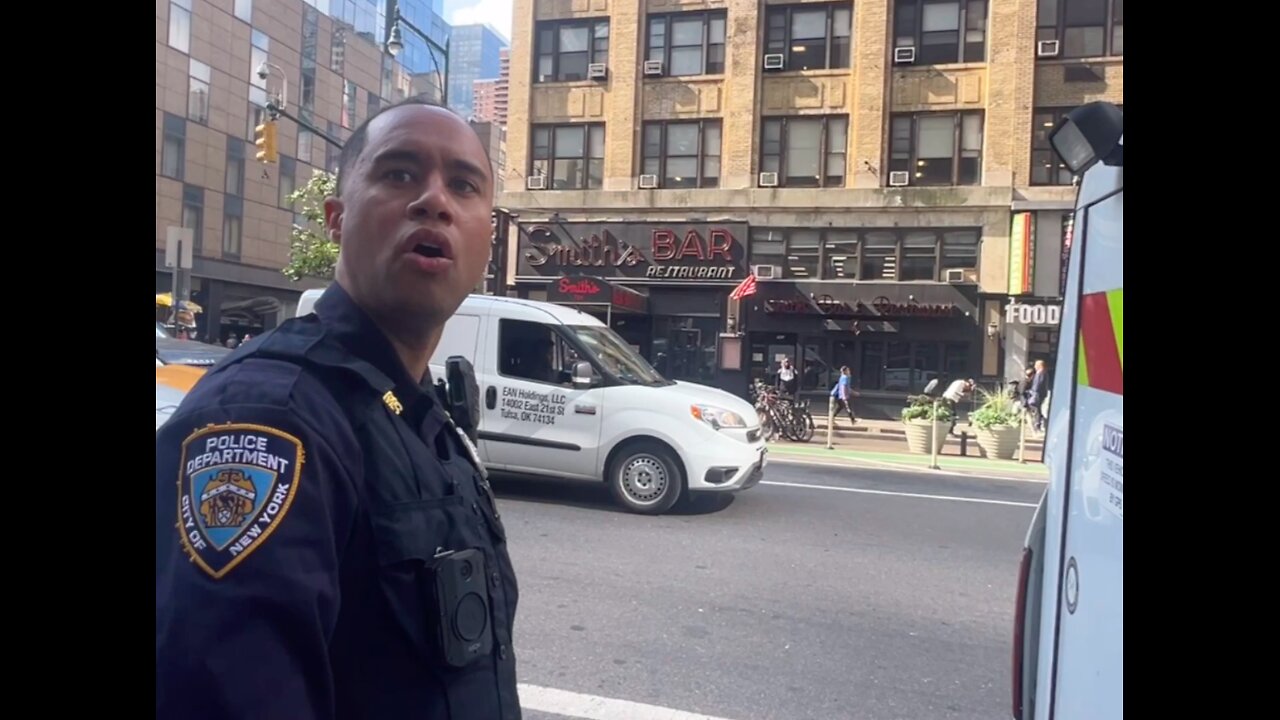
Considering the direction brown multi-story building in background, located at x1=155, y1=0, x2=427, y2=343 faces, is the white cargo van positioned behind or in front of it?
in front

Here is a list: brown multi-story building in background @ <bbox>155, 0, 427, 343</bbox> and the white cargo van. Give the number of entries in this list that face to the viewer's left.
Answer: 0

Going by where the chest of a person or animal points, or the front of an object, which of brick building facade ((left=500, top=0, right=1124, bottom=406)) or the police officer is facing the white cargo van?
the brick building facade

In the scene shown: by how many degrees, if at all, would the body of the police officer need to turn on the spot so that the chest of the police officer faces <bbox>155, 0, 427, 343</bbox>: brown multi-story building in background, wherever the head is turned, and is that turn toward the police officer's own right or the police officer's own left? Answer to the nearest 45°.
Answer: approximately 135° to the police officer's own left

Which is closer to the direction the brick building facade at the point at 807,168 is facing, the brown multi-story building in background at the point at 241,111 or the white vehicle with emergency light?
the white vehicle with emergency light

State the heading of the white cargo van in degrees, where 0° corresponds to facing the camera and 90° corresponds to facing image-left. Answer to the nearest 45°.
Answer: approximately 315°

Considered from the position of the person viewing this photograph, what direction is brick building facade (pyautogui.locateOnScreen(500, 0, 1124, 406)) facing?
facing the viewer

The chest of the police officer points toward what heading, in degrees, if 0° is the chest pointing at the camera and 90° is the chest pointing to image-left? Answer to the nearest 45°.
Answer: approximately 315°

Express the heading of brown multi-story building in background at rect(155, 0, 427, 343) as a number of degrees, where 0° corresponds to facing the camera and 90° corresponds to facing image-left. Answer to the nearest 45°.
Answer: approximately 315°

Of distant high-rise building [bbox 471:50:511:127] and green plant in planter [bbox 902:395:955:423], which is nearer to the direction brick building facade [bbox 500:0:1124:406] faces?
the green plant in planter

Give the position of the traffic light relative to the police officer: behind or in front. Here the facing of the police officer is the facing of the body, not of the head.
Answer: behind

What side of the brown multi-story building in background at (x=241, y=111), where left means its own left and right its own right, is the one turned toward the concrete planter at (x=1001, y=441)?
front

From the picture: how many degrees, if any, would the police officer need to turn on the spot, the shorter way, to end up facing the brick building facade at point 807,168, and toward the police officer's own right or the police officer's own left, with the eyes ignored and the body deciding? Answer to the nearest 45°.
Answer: approximately 90° to the police officer's own left
